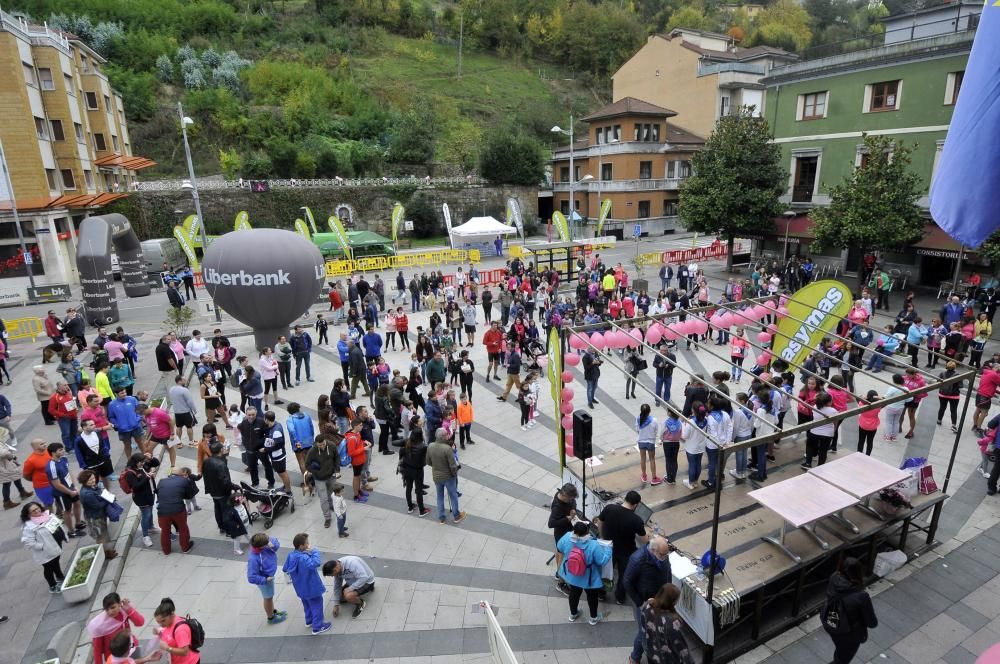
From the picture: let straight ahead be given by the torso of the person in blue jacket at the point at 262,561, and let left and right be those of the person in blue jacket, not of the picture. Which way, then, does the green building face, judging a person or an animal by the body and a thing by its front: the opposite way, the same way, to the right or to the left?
the opposite way

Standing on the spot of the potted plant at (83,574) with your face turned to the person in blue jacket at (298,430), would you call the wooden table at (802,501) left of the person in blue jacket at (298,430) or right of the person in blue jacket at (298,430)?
right

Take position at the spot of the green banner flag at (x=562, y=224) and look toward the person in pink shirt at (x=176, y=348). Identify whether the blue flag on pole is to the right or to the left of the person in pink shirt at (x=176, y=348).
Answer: left

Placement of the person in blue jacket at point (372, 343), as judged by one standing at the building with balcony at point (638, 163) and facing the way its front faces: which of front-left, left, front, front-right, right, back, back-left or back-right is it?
front

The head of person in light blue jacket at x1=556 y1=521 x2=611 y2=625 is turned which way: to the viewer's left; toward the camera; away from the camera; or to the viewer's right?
away from the camera

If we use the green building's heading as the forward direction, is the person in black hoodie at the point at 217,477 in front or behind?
in front

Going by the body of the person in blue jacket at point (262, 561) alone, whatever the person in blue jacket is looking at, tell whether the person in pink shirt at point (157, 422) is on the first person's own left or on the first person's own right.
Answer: on the first person's own left

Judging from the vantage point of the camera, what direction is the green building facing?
facing the viewer and to the left of the viewer

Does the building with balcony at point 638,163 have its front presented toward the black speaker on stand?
yes

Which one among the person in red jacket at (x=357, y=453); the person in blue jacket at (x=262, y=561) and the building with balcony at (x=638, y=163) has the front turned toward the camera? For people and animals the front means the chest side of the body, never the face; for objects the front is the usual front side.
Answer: the building with balcony

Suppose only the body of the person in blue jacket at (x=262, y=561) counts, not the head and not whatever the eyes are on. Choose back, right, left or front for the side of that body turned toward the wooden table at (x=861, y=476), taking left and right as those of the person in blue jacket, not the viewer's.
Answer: front

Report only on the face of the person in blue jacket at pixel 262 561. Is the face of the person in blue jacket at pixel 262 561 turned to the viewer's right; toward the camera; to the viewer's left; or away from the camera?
away from the camera

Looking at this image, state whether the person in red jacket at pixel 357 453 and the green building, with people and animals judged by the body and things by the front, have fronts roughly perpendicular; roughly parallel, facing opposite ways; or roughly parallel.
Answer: roughly parallel, facing opposite ways

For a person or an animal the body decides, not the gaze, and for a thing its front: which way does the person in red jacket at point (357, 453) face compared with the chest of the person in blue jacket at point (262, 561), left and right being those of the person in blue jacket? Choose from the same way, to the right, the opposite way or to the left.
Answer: the same way

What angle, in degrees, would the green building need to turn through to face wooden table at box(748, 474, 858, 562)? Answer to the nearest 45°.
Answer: approximately 45° to its left

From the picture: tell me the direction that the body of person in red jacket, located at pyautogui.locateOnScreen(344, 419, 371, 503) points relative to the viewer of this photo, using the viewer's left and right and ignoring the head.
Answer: facing to the right of the viewer

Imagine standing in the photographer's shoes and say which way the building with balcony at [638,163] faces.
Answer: facing the viewer

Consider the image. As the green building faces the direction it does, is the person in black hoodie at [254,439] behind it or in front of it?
in front
